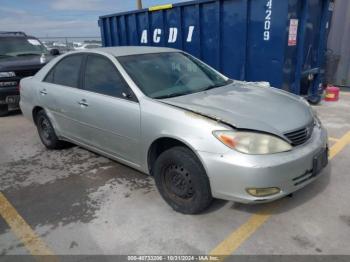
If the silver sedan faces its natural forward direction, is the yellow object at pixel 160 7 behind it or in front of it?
behind

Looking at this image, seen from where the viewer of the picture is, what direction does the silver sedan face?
facing the viewer and to the right of the viewer

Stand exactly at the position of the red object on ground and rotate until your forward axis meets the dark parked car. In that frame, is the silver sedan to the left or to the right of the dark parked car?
left

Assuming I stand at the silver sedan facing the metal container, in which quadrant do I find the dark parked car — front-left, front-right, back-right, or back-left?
front-left

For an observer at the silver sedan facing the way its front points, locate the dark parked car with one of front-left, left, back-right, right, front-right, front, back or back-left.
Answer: back

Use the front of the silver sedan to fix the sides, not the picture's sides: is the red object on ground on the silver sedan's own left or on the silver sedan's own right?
on the silver sedan's own left

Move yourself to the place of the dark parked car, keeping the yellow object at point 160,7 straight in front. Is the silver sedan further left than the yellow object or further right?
right

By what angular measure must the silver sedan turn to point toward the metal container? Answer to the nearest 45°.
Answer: approximately 90° to its left
